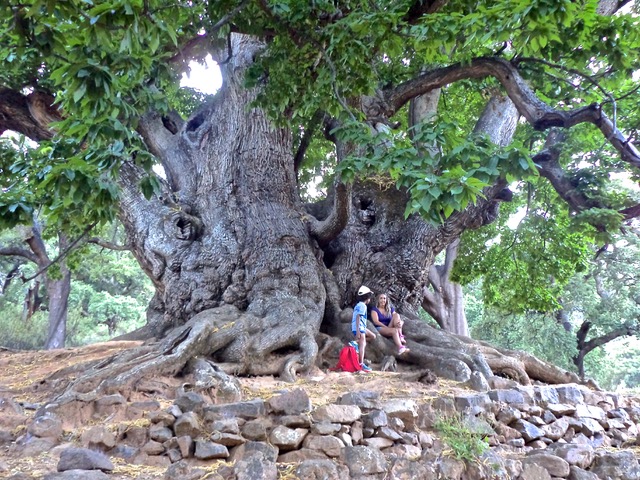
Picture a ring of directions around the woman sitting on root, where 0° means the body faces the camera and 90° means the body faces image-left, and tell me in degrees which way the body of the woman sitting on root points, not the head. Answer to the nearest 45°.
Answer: approximately 315°

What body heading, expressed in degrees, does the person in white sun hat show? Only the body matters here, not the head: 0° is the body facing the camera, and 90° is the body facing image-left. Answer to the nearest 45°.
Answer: approximately 270°

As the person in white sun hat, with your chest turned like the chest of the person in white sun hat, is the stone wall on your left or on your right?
on your right

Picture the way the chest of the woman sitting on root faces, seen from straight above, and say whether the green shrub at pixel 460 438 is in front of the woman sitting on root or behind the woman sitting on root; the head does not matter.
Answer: in front

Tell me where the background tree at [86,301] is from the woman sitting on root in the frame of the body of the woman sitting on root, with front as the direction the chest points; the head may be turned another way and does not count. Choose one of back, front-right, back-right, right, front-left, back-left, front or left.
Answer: back

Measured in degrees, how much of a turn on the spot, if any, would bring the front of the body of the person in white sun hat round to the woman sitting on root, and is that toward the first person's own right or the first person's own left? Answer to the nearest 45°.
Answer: approximately 45° to the first person's own left

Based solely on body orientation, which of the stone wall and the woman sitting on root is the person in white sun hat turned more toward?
the woman sitting on root

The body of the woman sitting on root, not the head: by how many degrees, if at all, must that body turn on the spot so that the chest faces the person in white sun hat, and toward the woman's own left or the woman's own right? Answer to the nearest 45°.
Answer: approximately 90° to the woman's own right
